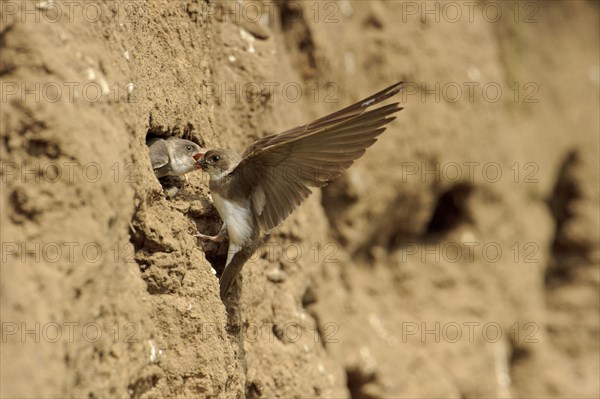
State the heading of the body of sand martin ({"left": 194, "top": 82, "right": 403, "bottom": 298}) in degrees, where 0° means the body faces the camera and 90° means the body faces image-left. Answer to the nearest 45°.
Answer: approximately 90°

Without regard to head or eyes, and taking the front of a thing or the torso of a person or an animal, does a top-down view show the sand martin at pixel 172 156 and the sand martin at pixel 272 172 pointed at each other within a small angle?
yes

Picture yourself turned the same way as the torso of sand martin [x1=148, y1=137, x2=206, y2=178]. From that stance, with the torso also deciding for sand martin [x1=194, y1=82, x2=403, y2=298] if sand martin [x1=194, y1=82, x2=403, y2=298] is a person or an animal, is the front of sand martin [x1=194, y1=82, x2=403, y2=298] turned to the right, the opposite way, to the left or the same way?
the opposite way

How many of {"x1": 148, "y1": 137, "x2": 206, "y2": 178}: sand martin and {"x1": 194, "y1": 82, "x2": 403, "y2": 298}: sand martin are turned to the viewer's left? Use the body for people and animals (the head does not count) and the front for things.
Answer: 1

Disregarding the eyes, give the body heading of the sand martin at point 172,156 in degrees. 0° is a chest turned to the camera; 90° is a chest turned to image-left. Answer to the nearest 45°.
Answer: approximately 270°
